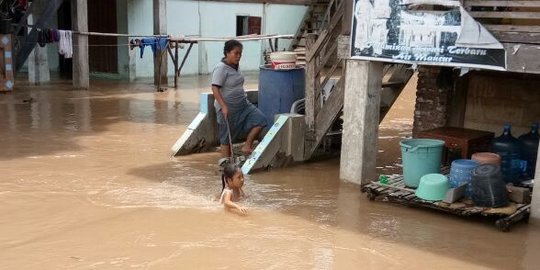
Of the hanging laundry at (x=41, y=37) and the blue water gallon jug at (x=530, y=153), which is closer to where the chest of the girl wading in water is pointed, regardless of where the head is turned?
the blue water gallon jug

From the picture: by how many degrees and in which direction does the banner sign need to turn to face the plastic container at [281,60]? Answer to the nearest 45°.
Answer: approximately 135° to its right

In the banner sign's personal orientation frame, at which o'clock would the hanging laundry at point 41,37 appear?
The hanging laundry is roughly at 4 o'clock from the banner sign.

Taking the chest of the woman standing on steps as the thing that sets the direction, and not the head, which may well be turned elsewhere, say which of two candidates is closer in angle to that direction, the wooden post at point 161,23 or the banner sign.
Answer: the banner sign

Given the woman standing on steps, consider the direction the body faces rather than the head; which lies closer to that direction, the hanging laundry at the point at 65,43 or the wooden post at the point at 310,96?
the wooden post

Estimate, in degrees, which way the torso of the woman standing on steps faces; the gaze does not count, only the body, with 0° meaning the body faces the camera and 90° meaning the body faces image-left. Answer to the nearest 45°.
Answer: approximately 315°
